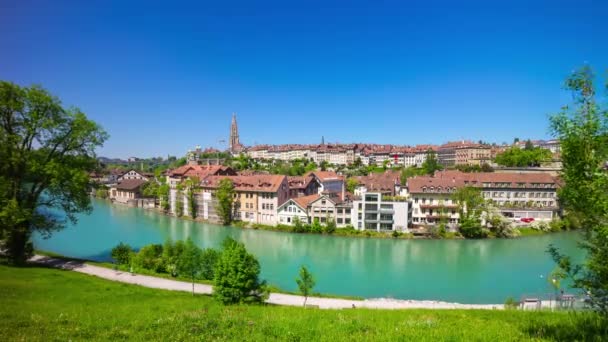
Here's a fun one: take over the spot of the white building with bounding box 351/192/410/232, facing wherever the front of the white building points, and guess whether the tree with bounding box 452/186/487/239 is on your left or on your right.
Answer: on your left

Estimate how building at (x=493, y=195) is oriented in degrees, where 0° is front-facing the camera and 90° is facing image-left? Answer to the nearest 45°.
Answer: approximately 0°

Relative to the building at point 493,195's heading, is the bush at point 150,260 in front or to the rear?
in front

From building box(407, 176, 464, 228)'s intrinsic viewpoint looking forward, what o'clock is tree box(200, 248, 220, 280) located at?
The tree is roughly at 1 o'clock from the building.

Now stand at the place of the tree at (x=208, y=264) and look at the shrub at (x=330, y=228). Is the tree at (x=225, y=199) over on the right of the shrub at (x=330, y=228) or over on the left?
left

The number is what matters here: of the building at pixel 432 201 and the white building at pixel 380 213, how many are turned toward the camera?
2

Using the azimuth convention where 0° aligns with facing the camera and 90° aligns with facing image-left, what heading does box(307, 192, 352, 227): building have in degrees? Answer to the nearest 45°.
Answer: approximately 0°

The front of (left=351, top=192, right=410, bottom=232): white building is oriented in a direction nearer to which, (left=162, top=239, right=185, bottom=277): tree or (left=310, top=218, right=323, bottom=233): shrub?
the tree

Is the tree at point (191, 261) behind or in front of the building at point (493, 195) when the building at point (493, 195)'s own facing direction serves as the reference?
in front

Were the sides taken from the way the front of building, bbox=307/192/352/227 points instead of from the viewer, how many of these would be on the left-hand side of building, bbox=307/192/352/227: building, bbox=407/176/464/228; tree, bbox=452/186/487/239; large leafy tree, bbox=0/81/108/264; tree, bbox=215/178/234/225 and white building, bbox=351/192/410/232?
3
